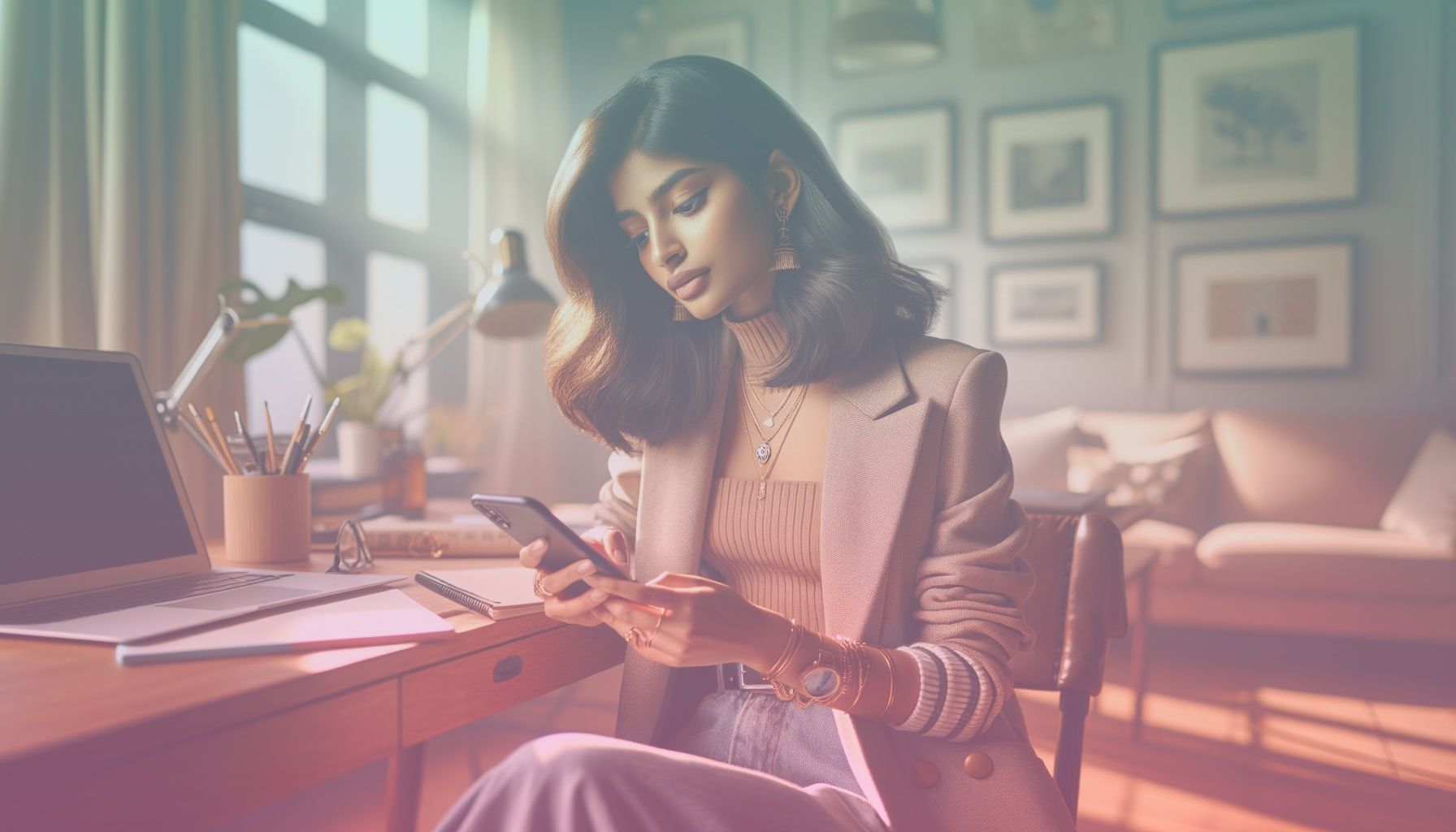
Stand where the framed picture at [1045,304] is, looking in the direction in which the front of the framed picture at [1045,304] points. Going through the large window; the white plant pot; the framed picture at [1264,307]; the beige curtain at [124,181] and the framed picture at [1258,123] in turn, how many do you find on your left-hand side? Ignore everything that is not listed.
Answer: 2

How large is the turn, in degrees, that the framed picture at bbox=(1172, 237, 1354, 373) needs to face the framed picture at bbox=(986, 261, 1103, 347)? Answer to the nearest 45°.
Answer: approximately 90° to its right

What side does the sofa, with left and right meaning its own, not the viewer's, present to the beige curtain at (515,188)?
right

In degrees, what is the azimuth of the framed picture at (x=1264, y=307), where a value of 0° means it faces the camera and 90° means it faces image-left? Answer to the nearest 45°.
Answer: approximately 0°

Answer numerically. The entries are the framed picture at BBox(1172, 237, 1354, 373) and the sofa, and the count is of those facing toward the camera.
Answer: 2

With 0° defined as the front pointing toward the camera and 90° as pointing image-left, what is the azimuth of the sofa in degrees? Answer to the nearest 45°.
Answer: approximately 0°

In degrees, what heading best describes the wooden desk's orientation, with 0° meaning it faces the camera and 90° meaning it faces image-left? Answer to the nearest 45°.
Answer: approximately 315°

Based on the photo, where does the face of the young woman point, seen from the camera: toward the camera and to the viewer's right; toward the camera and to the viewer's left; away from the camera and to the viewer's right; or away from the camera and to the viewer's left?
toward the camera and to the viewer's left

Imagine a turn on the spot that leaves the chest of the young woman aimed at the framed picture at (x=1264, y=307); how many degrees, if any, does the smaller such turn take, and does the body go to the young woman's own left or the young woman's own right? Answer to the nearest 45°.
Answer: approximately 180°
